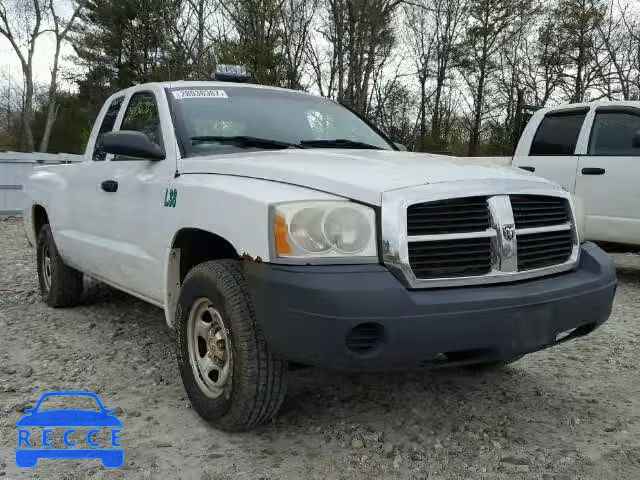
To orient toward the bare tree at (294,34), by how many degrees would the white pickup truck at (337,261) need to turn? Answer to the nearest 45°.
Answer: approximately 135° to its left

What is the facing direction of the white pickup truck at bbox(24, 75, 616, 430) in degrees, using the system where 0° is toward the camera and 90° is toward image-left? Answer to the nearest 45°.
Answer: approximately 315°

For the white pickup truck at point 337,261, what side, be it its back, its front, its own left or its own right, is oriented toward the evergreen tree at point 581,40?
left

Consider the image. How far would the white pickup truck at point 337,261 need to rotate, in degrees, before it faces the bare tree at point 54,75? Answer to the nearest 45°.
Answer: approximately 180°

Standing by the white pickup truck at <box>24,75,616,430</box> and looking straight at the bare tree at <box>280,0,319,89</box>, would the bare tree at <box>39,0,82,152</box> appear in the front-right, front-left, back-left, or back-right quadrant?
front-left

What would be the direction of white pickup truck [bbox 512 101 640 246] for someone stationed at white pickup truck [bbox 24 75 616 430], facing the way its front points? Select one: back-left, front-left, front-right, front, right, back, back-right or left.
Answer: left
